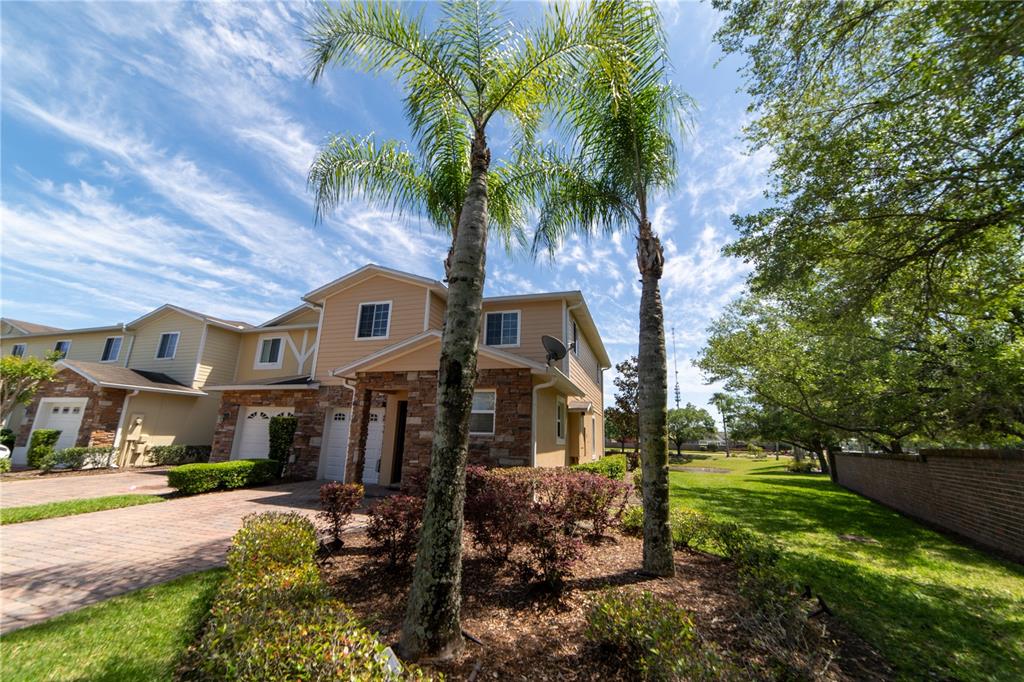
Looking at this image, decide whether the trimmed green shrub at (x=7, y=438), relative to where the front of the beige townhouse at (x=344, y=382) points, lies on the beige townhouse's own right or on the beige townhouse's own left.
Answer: on the beige townhouse's own right

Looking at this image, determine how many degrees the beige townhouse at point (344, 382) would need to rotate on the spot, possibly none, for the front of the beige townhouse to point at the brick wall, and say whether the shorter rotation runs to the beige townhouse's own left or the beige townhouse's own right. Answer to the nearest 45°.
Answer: approximately 90° to the beige townhouse's own left

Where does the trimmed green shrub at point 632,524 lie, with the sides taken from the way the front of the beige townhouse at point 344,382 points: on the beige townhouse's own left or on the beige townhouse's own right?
on the beige townhouse's own left

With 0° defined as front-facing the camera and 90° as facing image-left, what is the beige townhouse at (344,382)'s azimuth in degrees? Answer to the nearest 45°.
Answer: approximately 45°

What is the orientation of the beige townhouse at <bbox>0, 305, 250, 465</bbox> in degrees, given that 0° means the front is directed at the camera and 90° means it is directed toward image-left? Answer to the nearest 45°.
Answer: approximately 45°

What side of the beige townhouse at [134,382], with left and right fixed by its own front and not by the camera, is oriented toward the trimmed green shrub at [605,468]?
left
